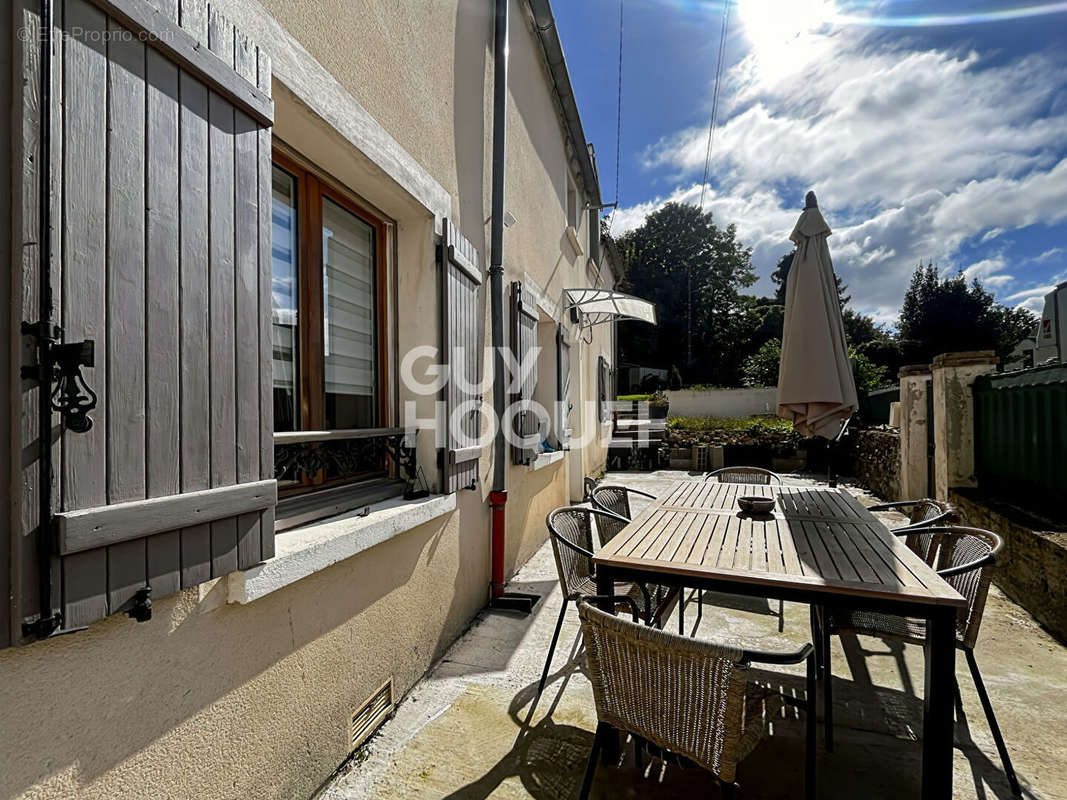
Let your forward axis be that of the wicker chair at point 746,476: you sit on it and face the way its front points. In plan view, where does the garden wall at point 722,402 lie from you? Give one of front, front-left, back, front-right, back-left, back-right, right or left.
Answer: back

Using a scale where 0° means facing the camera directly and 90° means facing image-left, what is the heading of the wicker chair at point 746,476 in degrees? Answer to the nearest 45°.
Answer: approximately 0°

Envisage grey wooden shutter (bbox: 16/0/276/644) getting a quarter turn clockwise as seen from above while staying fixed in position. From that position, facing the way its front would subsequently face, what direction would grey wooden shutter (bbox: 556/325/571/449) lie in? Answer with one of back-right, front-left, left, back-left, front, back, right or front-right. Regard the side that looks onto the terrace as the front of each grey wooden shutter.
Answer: back

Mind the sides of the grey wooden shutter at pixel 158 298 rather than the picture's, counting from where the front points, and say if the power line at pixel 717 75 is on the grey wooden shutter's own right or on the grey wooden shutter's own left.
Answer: on the grey wooden shutter's own left

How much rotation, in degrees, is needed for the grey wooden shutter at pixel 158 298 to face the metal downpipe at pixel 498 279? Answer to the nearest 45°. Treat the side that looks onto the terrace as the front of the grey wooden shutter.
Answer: approximately 90° to its left

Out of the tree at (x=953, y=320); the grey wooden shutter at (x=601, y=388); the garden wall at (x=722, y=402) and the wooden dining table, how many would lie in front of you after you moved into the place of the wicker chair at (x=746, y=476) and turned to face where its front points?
1

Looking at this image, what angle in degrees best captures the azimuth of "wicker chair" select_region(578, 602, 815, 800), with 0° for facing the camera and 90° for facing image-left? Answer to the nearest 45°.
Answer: approximately 225°

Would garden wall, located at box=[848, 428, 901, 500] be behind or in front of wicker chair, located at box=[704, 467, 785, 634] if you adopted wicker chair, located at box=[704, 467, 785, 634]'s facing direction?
behind

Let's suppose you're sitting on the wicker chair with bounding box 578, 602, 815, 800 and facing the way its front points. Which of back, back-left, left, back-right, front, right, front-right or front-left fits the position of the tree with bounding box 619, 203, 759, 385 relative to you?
front-left

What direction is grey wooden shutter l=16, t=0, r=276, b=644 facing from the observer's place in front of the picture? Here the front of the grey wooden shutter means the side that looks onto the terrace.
facing the viewer and to the right of the viewer

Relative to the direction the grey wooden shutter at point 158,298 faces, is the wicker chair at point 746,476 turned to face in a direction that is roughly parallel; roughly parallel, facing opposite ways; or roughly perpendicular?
roughly perpendicular

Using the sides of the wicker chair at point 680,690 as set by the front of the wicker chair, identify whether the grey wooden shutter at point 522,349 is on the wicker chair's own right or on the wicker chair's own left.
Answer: on the wicker chair's own left

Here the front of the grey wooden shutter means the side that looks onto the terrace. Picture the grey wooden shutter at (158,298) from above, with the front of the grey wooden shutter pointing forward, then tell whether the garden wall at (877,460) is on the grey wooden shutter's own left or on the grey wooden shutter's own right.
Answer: on the grey wooden shutter's own left

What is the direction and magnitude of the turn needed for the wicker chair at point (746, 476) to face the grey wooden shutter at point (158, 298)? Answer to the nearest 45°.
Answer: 0° — it already faces it

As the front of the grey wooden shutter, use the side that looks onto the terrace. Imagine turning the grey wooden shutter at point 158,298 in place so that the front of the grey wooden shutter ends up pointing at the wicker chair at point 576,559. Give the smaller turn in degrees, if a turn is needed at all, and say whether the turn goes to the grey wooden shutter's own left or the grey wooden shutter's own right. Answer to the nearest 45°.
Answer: approximately 45° to the grey wooden shutter's own left

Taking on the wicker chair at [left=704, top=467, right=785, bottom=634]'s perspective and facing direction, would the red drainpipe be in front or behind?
in front

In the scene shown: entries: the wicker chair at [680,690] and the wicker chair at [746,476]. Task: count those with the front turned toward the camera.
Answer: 1

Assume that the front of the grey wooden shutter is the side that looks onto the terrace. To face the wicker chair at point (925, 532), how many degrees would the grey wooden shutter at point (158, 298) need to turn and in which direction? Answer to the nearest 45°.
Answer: approximately 45° to its left
